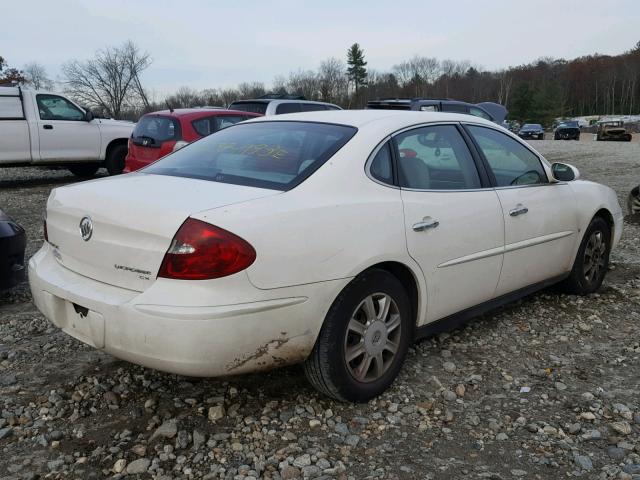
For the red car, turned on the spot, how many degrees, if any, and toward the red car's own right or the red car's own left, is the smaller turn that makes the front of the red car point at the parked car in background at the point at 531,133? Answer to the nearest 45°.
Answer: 0° — it already faces it

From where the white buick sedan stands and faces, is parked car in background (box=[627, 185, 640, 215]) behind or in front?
in front

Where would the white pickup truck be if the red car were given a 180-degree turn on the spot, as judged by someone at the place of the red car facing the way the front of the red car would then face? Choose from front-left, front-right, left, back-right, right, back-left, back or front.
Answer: right

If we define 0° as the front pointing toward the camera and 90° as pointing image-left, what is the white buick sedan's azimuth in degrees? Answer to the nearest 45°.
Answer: approximately 225°

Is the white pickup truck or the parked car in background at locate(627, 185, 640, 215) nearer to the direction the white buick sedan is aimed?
the parked car in background

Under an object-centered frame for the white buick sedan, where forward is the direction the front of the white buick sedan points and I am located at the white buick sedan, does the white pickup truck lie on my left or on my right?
on my left

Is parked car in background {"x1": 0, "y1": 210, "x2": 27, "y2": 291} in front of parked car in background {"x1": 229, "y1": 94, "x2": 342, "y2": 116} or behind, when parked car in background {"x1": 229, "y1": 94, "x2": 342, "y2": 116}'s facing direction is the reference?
behind

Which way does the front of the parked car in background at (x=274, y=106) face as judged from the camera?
facing away from the viewer and to the right of the viewer

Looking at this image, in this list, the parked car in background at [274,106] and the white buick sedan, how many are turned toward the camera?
0

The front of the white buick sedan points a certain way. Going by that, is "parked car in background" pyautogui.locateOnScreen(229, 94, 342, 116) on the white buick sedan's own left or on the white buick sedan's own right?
on the white buick sedan's own left

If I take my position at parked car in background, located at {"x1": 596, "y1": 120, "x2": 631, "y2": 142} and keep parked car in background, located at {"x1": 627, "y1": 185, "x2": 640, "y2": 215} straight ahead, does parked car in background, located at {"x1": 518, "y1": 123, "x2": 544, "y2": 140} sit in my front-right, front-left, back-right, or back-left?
back-right

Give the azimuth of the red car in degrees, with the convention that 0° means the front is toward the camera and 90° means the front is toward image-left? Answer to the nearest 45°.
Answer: approximately 225°

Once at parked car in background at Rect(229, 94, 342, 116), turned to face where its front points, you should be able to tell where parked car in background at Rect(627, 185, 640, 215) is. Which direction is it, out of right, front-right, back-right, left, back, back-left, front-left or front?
right

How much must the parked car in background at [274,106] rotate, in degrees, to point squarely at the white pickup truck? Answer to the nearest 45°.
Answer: approximately 135° to its left
